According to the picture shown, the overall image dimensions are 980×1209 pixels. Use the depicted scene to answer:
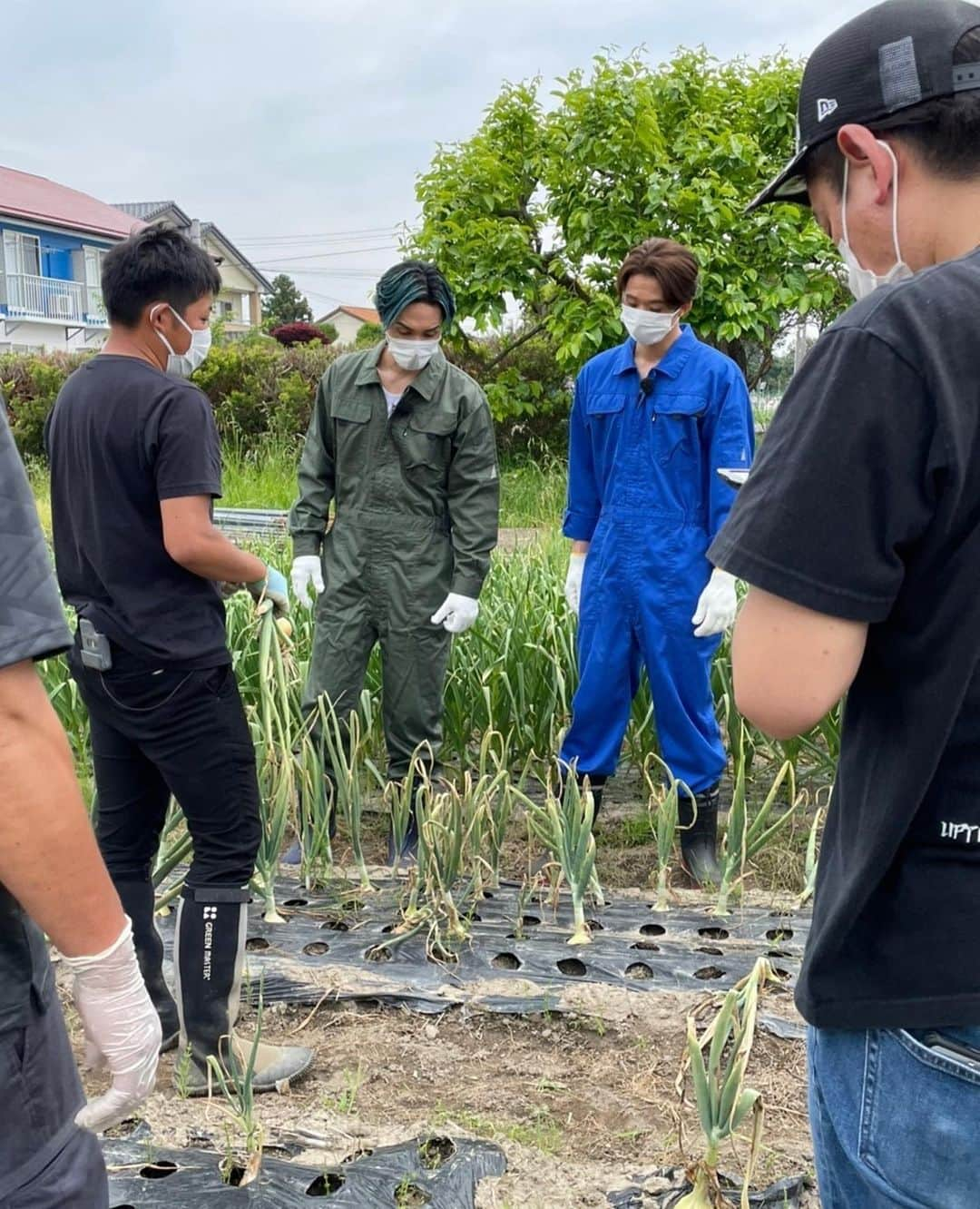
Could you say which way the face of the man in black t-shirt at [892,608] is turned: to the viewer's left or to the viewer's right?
to the viewer's left

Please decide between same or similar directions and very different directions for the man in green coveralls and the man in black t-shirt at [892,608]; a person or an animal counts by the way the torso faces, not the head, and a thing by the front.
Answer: very different directions

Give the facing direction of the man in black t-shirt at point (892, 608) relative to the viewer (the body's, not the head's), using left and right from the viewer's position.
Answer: facing away from the viewer and to the left of the viewer

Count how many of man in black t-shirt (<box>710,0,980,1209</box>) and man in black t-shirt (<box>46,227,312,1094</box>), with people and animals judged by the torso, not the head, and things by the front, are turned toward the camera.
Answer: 0

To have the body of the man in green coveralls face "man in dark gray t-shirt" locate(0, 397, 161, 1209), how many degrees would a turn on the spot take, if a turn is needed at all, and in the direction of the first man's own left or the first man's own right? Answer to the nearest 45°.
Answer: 0° — they already face them

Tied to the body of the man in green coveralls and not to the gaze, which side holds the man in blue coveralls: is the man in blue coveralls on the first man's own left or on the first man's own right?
on the first man's own left

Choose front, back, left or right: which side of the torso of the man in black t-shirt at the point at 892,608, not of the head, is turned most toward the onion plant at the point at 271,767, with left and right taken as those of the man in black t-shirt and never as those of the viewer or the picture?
front

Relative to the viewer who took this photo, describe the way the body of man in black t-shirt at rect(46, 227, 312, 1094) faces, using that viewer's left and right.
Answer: facing away from the viewer and to the right of the viewer

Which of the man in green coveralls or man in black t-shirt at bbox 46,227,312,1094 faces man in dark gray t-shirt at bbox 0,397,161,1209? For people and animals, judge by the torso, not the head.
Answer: the man in green coveralls

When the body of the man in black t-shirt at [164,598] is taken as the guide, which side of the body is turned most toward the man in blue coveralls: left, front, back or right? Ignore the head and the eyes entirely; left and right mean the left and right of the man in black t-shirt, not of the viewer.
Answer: front

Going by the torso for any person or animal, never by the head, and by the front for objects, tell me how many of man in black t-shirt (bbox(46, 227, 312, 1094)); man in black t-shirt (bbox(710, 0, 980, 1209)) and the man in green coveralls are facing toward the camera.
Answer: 1

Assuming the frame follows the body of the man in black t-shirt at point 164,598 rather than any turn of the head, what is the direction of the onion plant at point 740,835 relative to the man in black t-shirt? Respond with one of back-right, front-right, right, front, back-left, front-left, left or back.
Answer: front-right

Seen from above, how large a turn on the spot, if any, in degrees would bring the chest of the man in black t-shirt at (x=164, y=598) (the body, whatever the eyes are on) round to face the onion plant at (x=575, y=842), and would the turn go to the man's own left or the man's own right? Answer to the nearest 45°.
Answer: approximately 45° to the man's own right

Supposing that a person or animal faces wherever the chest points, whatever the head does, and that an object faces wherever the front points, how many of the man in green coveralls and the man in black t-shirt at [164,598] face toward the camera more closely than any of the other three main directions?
1

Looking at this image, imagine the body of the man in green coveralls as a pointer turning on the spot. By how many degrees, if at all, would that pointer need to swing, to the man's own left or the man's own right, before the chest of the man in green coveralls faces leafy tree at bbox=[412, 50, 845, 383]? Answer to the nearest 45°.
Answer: approximately 180°
